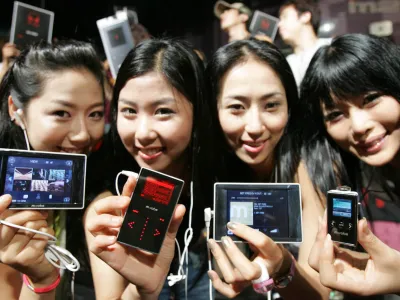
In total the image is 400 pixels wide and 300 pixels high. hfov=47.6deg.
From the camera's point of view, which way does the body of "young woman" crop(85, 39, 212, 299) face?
toward the camera

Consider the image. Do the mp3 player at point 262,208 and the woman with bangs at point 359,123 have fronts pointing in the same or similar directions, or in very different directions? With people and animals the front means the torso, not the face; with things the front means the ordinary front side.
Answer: same or similar directions

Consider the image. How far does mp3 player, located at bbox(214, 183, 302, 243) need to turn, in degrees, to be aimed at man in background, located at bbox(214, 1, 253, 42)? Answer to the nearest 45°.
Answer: approximately 180°

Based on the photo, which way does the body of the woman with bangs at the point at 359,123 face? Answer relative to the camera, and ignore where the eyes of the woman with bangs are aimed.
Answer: toward the camera

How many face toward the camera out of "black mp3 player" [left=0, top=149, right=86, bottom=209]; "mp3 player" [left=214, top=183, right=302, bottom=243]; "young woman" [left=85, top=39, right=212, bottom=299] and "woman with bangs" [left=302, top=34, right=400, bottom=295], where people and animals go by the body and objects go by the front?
4
